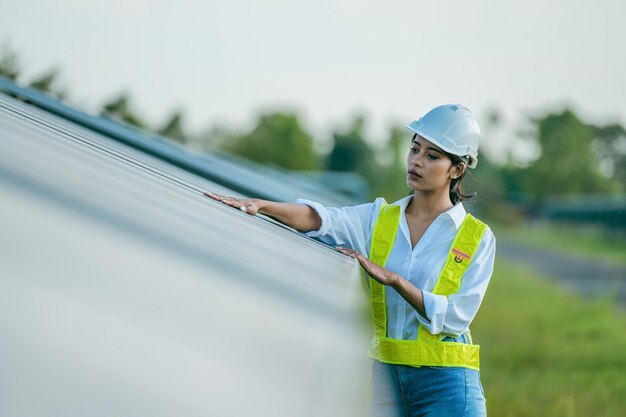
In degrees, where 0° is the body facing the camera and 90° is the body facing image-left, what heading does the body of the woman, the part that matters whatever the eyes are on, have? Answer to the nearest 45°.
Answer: approximately 45°
